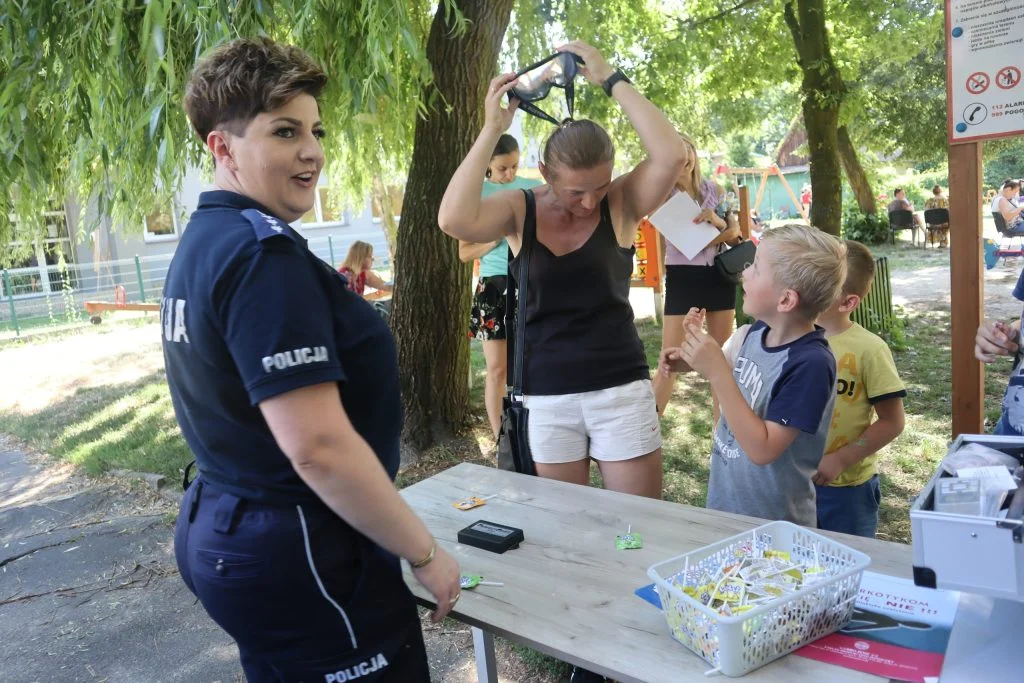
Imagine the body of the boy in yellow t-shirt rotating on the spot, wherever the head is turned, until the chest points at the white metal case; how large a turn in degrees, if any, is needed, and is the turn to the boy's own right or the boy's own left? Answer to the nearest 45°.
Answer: approximately 45° to the boy's own left

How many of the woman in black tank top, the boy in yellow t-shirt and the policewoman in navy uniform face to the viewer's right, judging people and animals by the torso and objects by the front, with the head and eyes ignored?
1

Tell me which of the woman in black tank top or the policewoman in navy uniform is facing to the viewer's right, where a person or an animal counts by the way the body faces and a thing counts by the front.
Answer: the policewoman in navy uniform

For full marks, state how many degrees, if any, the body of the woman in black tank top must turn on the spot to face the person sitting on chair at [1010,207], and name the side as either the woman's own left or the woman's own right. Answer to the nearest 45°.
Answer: approximately 135° to the woman's own left

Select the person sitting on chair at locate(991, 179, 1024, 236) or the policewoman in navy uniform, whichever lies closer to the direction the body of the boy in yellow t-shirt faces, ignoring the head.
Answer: the policewoman in navy uniform

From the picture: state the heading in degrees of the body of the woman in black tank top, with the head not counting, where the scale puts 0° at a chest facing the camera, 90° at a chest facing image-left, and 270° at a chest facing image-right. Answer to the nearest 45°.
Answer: approximately 0°

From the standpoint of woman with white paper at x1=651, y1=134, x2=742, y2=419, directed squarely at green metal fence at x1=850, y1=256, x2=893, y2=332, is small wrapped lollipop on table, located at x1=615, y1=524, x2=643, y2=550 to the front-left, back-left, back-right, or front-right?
back-right

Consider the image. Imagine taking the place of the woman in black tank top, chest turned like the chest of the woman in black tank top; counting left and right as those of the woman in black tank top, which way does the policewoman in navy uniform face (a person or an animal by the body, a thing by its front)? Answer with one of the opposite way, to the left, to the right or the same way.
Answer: to the left

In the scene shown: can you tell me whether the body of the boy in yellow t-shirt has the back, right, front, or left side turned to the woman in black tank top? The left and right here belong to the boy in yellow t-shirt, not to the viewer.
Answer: front

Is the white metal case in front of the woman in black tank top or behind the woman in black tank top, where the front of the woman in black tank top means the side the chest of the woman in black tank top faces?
in front

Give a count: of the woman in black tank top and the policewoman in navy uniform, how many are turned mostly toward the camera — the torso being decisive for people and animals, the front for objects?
1

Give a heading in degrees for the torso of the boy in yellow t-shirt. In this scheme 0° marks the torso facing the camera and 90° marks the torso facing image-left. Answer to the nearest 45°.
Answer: approximately 45°

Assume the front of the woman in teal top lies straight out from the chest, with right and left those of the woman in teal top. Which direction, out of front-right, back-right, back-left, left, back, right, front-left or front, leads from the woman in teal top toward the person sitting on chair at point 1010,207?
left

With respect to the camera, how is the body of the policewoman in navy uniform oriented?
to the viewer's right

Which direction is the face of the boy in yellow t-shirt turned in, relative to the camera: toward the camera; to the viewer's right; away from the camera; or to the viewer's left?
to the viewer's left

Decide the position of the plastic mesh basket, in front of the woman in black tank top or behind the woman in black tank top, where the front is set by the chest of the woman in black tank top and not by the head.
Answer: in front
